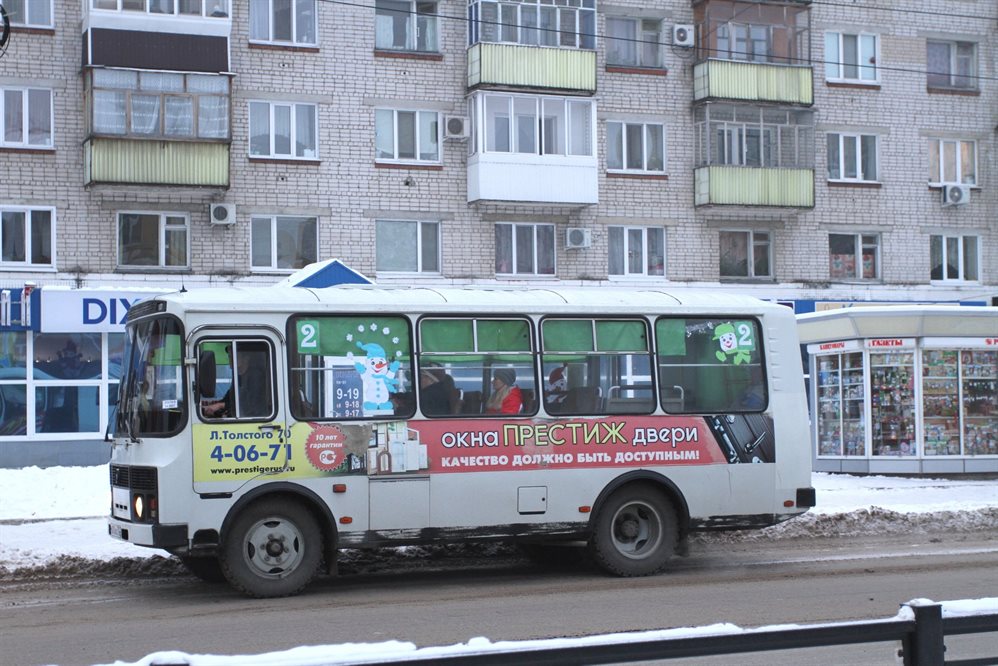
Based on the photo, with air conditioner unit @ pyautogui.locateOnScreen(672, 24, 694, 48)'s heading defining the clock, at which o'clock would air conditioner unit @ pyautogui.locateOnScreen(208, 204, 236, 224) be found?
air conditioner unit @ pyautogui.locateOnScreen(208, 204, 236, 224) is roughly at 2 o'clock from air conditioner unit @ pyautogui.locateOnScreen(672, 24, 694, 48).

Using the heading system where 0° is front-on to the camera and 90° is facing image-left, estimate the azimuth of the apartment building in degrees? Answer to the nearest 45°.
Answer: approximately 0°

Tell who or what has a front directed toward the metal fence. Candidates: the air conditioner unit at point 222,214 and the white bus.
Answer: the air conditioner unit

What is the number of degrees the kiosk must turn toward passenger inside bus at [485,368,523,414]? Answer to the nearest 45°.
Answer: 0° — it already faces them

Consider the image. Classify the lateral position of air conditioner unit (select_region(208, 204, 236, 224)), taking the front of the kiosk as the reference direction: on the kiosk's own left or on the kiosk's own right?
on the kiosk's own right

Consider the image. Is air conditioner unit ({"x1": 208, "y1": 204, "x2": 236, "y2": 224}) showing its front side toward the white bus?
yes

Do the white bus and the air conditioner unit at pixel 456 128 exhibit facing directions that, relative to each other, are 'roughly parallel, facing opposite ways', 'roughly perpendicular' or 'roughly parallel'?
roughly perpendicular

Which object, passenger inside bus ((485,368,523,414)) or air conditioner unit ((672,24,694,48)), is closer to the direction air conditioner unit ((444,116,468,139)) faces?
the passenger inside bus

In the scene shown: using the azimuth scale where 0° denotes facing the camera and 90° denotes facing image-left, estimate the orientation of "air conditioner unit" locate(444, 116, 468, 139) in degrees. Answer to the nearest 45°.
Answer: approximately 0°

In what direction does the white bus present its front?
to the viewer's left

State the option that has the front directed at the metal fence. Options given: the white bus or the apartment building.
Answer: the apartment building

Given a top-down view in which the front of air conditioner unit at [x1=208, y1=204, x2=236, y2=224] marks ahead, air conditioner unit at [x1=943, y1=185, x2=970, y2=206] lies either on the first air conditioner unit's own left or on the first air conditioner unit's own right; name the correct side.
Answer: on the first air conditioner unit's own left
